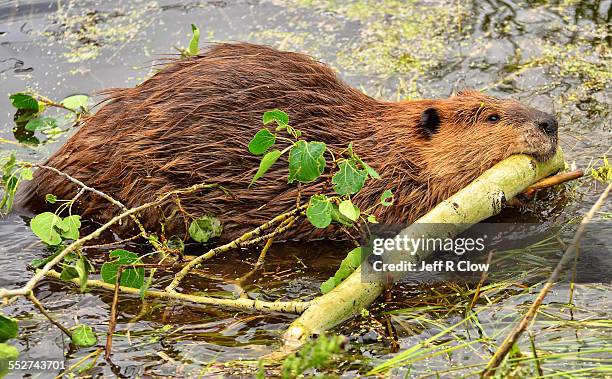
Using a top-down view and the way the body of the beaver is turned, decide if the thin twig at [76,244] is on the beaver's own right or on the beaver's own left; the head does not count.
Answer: on the beaver's own right

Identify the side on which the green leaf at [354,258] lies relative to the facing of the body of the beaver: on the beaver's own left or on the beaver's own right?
on the beaver's own right

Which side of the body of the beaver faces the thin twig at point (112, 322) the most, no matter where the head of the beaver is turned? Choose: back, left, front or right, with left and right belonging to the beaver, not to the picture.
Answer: right

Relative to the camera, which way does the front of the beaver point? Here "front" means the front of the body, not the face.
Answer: to the viewer's right

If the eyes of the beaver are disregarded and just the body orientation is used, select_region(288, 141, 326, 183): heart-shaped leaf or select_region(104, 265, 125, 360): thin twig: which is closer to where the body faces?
the heart-shaped leaf

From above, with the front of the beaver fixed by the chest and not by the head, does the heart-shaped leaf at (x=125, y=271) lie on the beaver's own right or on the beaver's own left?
on the beaver's own right

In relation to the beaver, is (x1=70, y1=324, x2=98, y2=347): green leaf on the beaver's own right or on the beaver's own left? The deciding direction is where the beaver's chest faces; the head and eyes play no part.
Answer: on the beaver's own right

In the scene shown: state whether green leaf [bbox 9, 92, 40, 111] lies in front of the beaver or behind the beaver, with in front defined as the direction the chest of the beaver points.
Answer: behind

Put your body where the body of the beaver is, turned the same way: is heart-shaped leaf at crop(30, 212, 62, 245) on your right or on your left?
on your right

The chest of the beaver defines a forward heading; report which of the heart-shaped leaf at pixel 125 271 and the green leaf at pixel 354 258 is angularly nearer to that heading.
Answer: the green leaf

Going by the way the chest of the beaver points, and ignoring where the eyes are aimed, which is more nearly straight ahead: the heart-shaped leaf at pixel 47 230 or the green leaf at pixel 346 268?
the green leaf
